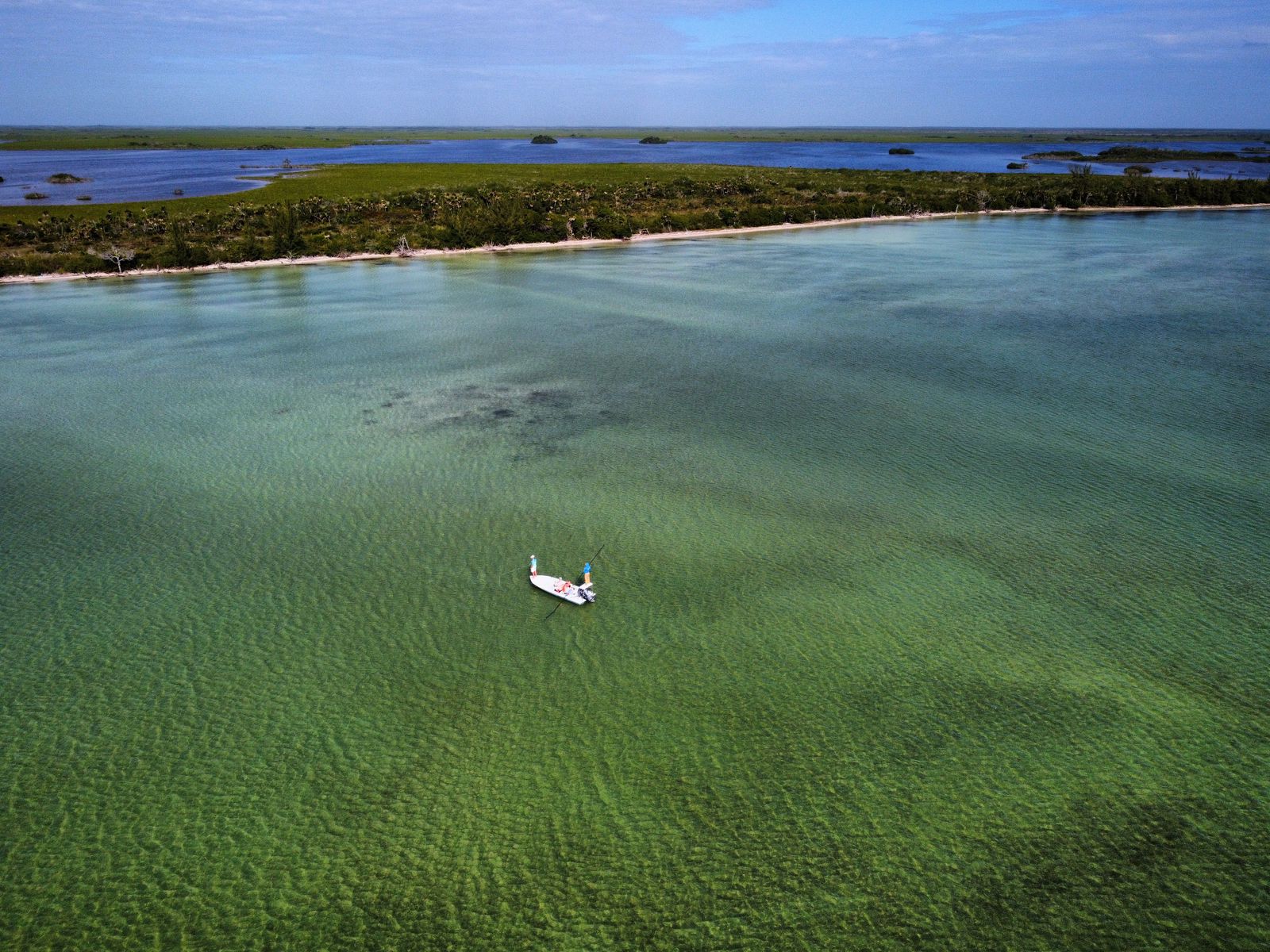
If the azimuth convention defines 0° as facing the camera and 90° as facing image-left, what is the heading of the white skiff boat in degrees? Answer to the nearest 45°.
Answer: approximately 135°
